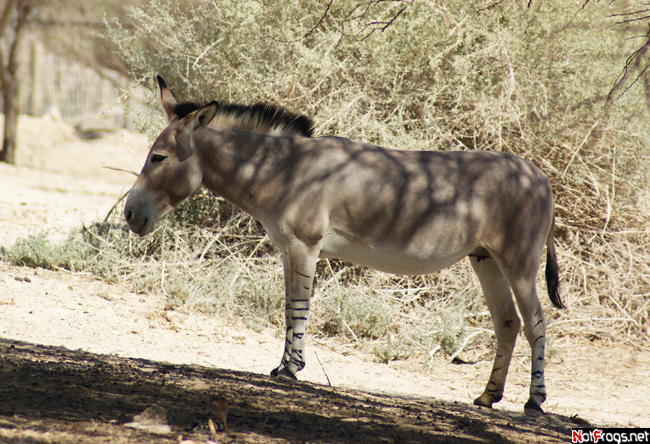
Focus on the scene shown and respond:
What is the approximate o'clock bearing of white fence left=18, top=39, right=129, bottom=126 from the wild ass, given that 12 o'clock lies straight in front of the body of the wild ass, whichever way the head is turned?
The white fence is roughly at 2 o'clock from the wild ass.

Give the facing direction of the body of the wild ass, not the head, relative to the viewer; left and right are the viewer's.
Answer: facing to the left of the viewer
